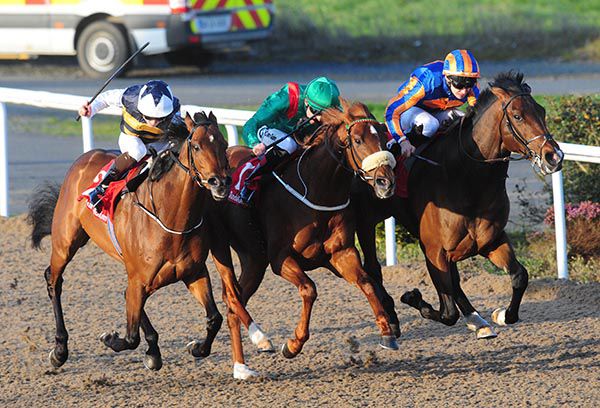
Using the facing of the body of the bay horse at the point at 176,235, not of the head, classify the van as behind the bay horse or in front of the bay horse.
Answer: behind

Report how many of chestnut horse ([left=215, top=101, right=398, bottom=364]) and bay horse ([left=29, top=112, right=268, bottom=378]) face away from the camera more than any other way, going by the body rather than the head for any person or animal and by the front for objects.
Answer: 0

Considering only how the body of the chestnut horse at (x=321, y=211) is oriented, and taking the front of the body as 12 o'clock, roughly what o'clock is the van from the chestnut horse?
The van is roughly at 7 o'clock from the chestnut horse.

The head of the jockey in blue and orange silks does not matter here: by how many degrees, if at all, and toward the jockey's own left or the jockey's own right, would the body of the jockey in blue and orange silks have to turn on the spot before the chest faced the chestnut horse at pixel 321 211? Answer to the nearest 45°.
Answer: approximately 90° to the jockey's own right

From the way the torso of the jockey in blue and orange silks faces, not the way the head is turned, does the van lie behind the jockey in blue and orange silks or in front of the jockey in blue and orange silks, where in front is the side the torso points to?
behind

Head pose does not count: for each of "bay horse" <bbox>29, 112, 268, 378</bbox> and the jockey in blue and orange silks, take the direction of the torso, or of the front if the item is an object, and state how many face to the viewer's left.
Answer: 0

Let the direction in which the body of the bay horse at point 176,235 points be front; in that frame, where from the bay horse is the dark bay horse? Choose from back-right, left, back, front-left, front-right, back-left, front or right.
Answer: front-left

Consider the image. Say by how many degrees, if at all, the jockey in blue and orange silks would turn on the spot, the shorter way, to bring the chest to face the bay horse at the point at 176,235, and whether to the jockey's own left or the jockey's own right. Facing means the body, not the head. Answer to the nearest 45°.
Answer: approximately 90° to the jockey's own right

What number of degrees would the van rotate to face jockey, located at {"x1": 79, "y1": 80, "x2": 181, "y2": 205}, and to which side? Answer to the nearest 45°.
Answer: approximately 135° to its left

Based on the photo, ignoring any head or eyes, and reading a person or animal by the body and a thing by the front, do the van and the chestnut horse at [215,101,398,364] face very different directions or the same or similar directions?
very different directions

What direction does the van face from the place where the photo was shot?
facing away from the viewer and to the left of the viewer

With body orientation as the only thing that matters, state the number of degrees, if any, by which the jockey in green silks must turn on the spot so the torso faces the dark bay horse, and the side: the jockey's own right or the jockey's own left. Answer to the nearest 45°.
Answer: approximately 45° to the jockey's own left
